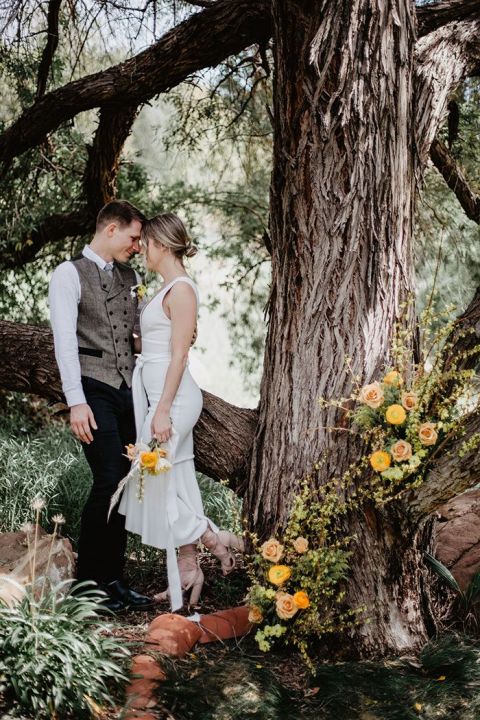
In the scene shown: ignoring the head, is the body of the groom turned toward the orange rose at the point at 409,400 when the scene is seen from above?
yes

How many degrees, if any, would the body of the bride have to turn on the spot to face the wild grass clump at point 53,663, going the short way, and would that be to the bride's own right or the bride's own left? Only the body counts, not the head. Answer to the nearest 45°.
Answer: approximately 90° to the bride's own left

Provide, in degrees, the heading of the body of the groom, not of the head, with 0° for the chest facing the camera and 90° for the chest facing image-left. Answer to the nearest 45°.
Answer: approximately 315°

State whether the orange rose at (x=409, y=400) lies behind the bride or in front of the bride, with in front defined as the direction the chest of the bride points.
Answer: behind

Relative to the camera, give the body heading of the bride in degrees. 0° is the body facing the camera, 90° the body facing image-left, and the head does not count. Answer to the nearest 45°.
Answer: approximately 90°

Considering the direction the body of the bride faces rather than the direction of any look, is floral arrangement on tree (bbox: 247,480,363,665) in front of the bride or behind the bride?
behind

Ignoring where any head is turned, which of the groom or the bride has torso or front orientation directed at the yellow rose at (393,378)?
the groom

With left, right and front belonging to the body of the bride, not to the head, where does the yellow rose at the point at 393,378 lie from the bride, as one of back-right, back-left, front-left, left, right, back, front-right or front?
back-left

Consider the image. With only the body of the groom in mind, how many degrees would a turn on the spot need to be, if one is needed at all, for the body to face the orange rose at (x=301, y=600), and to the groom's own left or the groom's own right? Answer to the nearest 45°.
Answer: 0° — they already face it

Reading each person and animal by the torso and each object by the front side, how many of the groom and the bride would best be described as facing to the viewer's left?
1

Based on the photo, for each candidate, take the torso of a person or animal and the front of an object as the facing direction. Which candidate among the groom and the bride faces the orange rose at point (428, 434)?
the groom
